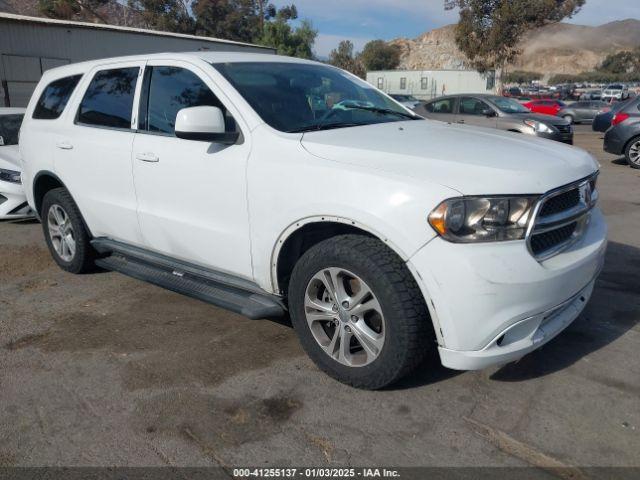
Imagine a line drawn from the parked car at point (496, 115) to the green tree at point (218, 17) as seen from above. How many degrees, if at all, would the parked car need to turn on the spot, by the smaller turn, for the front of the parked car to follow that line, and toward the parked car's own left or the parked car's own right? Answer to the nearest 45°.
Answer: approximately 180°

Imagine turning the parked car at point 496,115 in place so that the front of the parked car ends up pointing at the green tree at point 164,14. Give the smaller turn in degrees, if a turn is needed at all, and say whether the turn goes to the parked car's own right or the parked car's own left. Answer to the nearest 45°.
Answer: approximately 180°

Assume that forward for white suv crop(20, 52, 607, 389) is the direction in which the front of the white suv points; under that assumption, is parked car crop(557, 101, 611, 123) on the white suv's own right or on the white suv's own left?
on the white suv's own left

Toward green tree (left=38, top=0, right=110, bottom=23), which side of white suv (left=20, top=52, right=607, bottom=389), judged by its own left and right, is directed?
back

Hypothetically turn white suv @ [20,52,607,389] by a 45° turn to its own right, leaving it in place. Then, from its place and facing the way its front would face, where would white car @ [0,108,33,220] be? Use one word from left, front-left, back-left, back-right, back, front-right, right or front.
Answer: back-right

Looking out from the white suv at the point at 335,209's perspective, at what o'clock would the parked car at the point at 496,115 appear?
The parked car is roughly at 8 o'clock from the white suv.

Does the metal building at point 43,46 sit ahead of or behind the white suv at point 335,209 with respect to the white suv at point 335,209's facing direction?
behind

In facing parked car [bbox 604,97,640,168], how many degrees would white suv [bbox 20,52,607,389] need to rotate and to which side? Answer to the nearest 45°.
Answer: approximately 90° to its left

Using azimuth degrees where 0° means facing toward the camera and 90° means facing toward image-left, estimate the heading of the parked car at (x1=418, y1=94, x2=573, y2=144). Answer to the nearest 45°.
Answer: approximately 315°
